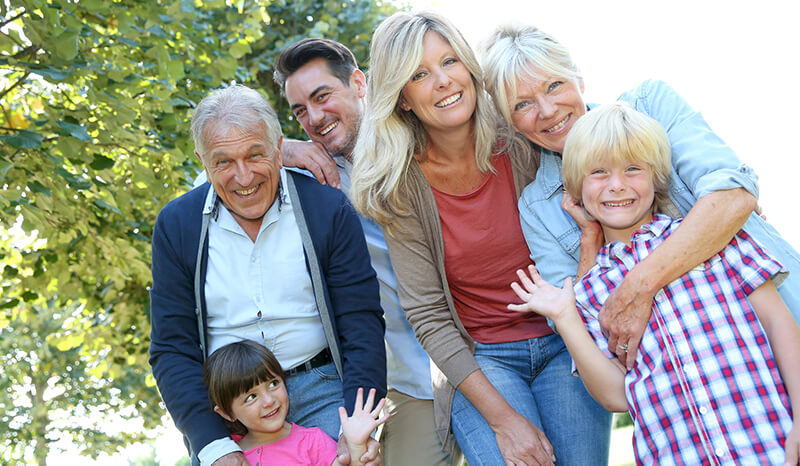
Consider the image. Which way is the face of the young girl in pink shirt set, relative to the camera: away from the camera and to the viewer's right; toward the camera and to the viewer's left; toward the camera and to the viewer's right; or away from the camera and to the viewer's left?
toward the camera and to the viewer's right

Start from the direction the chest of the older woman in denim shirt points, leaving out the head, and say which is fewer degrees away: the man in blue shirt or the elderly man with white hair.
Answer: the elderly man with white hair

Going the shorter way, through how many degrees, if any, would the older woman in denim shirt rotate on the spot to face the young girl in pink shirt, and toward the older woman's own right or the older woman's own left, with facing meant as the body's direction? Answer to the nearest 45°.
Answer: approximately 45° to the older woman's own right

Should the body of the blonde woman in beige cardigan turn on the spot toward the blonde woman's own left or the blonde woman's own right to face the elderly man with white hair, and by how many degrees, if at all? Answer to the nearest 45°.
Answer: approximately 135° to the blonde woman's own right

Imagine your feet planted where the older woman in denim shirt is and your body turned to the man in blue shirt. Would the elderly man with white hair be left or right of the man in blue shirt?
left

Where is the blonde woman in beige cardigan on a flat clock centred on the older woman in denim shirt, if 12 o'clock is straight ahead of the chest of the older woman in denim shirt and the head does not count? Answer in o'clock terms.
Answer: The blonde woman in beige cardigan is roughly at 2 o'clock from the older woman in denim shirt.

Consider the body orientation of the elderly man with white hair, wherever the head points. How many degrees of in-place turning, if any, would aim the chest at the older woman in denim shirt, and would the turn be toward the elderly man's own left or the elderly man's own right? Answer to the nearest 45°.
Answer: approximately 90° to the elderly man's own left
